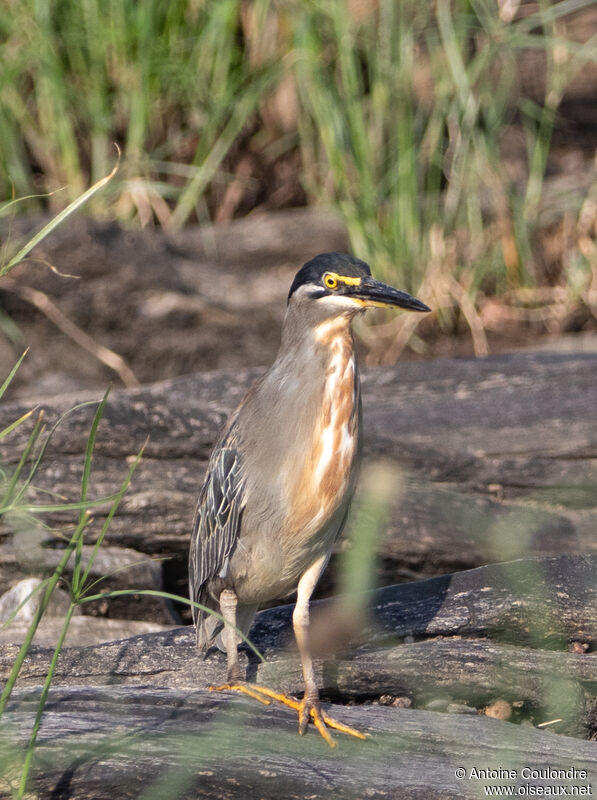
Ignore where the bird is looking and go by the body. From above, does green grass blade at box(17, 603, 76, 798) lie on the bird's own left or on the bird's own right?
on the bird's own right

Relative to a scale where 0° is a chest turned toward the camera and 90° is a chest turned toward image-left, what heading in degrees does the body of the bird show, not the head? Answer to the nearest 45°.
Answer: approximately 315°
